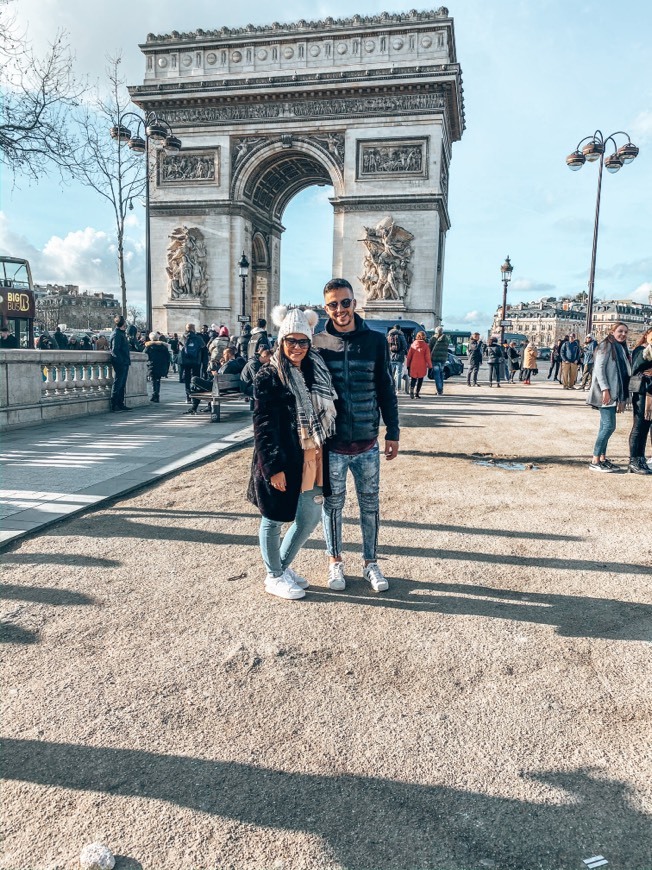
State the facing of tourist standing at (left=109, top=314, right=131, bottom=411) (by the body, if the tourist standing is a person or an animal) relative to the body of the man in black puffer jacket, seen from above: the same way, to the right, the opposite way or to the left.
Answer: to the left

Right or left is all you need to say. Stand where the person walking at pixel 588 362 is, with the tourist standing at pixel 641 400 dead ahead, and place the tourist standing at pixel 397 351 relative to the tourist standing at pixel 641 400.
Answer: right

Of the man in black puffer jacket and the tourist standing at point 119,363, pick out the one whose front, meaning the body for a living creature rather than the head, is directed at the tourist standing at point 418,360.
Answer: the tourist standing at point 119,363

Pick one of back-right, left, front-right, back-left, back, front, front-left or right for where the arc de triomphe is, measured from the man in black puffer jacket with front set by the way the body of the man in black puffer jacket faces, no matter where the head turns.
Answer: back

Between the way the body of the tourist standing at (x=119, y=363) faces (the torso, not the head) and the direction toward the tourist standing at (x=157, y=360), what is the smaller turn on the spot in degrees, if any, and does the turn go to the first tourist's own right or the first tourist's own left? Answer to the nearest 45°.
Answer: approximately 45° to the first tourist's own left

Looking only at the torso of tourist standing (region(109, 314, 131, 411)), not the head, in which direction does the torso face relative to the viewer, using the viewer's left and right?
facing to the right of the viewer

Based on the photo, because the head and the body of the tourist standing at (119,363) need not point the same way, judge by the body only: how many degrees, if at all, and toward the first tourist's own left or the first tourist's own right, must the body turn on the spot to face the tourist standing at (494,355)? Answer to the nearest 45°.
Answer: approximately 45° to the first tourist's own left

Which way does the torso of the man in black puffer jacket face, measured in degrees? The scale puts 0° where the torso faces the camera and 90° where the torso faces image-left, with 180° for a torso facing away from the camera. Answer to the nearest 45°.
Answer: approximately 0°

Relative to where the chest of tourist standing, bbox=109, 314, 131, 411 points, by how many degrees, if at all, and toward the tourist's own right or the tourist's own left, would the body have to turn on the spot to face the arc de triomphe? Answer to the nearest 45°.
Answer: approximately 45° to the tourist's own left

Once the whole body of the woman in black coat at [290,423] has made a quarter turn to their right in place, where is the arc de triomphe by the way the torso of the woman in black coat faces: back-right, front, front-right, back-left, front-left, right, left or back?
back-right

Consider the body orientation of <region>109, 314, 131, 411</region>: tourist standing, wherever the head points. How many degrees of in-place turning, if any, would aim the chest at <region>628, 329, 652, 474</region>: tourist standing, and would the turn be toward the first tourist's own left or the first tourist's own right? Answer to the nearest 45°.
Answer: approximately 45° to the first tourist's own right

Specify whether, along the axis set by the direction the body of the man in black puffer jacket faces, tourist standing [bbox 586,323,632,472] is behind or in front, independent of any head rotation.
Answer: behind

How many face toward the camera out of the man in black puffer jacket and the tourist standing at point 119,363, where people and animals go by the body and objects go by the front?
1
